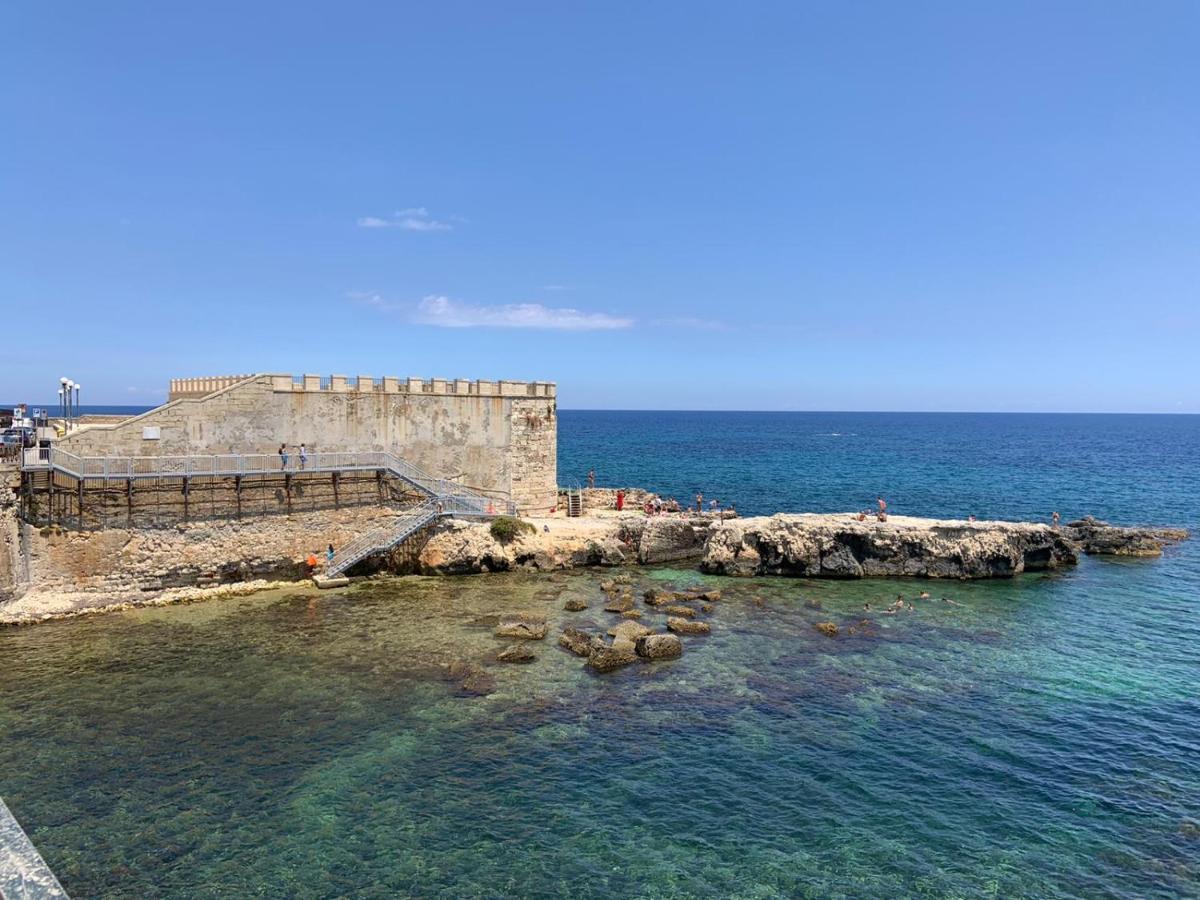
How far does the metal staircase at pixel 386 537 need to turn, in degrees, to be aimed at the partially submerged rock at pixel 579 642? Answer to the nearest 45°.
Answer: approximately 135° to its left

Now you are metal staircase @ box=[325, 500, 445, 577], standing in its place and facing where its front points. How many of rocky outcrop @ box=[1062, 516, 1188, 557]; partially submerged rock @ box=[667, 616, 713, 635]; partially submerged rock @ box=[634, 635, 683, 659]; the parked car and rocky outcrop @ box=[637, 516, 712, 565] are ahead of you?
1

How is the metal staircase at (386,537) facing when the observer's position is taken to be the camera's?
facing to the left of the viewer

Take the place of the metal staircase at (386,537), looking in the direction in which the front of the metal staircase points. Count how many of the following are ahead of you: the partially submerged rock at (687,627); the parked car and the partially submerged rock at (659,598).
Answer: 1

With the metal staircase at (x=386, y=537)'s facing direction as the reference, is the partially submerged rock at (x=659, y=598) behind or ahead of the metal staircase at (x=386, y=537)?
behind

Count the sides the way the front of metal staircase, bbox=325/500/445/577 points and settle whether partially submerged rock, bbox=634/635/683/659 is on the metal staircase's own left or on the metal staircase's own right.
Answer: on the metal staircase's own left

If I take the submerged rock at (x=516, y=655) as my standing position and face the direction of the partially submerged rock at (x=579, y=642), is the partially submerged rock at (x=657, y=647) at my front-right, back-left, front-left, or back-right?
front-right

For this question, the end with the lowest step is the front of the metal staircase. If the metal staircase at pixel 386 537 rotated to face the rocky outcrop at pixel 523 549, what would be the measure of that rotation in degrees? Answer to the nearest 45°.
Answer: approximately 180°

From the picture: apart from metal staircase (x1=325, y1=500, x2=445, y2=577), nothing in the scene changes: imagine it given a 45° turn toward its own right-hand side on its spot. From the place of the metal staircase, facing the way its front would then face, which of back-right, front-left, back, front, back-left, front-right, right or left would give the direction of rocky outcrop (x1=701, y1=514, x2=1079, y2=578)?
back-right

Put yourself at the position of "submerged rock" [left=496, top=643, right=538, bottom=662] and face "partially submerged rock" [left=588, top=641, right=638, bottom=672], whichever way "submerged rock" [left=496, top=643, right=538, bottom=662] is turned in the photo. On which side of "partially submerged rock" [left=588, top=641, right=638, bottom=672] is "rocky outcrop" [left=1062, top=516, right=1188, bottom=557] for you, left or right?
left

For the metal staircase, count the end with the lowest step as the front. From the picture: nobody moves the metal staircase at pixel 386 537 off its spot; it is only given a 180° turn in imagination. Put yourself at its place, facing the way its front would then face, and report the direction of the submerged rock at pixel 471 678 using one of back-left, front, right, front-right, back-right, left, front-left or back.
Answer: right

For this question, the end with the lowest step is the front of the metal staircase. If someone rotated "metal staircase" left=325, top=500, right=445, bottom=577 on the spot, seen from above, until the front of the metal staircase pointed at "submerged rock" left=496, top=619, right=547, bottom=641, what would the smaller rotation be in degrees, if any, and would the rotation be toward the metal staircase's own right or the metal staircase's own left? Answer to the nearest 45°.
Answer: approximately 135° to the metal staircase's own left

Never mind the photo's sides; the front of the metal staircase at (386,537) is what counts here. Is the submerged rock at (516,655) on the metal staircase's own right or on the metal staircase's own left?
on the metal staircase's own left

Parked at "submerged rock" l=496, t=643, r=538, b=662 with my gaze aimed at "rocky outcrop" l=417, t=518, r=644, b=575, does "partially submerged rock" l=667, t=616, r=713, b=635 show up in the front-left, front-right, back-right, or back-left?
front-right

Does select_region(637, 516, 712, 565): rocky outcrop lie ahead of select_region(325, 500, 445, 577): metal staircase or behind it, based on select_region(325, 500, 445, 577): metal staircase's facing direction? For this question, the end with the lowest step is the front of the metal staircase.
behind

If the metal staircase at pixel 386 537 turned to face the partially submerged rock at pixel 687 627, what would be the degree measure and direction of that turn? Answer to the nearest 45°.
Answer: approximately 135° to its left

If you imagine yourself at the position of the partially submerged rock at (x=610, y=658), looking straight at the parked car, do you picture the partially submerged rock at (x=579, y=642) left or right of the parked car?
right

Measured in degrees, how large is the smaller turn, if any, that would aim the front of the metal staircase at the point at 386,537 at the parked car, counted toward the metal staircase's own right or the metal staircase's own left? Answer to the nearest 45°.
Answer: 0° — it already faces it

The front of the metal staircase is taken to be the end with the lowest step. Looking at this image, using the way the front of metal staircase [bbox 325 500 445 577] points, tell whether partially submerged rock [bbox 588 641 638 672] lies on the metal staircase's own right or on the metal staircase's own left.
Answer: on the metal staircase's own left
